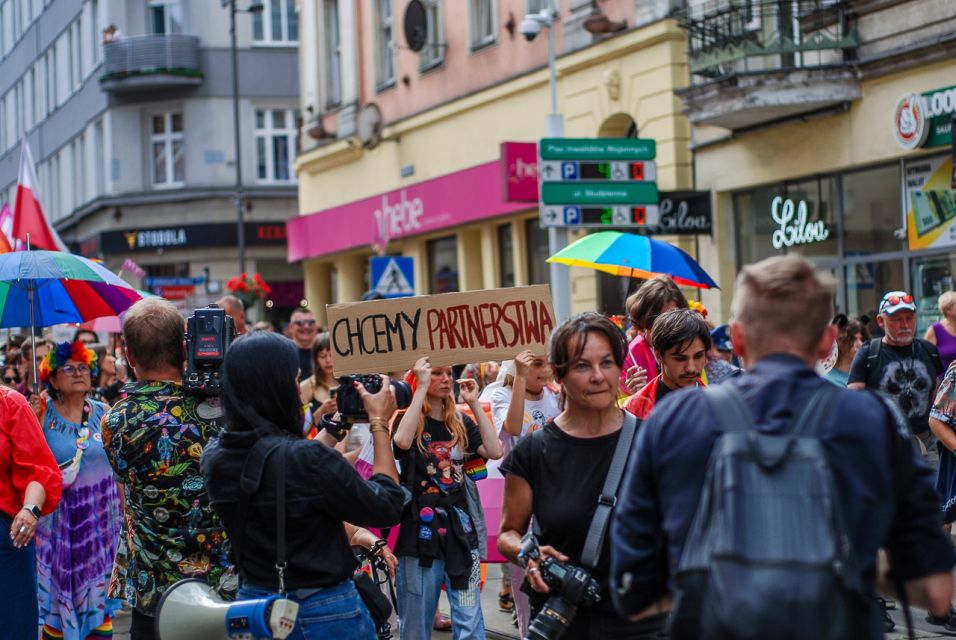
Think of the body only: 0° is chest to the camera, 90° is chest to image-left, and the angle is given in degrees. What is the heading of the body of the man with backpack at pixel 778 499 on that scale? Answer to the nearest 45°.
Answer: approximately 180°

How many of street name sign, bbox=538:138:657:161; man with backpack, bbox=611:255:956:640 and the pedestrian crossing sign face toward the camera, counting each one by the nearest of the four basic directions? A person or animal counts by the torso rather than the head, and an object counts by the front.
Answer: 2

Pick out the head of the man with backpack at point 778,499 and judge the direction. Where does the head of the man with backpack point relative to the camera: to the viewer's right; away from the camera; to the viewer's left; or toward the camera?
away from the camera

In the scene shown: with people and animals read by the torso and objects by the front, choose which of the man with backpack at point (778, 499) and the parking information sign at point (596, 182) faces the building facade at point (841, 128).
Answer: the man with backpack

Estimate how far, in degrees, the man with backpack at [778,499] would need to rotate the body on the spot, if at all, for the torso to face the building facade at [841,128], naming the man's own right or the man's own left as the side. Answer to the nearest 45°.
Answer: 0° — they already face it

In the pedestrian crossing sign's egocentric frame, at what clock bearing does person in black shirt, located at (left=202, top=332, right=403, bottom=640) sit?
The person in black shirt is roughly at 12 o'clock from the pedestrian crossing sign.

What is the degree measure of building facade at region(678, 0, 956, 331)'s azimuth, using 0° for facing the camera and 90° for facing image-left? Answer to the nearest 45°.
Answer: approximately 45°
